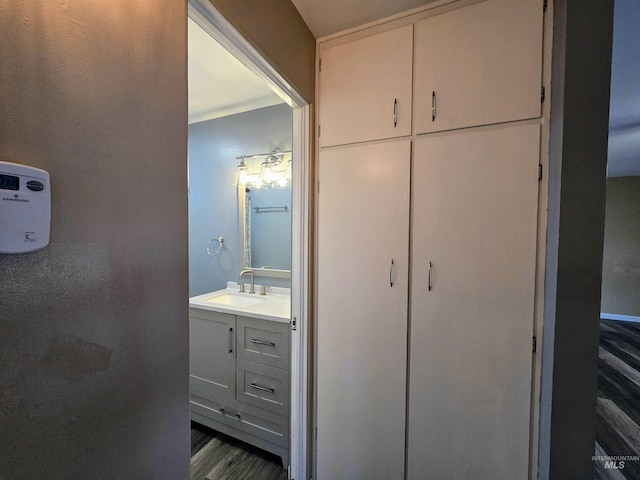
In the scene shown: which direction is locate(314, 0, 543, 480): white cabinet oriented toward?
toward the camera

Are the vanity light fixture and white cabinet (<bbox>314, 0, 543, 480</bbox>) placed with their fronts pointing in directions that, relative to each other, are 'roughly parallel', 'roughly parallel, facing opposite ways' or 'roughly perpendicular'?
roughly parallel

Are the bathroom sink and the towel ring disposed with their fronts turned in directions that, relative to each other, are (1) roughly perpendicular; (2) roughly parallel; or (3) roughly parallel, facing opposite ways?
roughly parallel

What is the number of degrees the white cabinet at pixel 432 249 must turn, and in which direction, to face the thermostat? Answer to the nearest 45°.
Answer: approximately 45° to its right

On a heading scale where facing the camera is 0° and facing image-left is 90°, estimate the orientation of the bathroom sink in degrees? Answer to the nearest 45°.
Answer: approximately 45°

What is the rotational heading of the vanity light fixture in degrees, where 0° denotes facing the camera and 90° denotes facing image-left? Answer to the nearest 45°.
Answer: approximately 45°

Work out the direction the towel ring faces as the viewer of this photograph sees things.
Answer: facing the viewer and to the left of the viewer

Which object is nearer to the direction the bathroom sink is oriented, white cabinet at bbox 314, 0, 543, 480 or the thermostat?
the thermostat
